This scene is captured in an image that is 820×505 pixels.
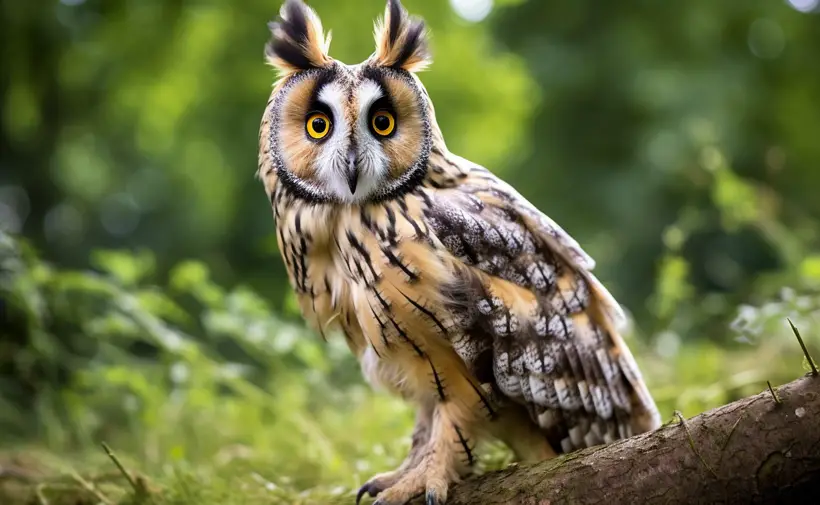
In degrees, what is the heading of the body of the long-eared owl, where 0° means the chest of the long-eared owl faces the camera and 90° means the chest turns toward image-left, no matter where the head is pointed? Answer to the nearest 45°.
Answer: approximately 45°
